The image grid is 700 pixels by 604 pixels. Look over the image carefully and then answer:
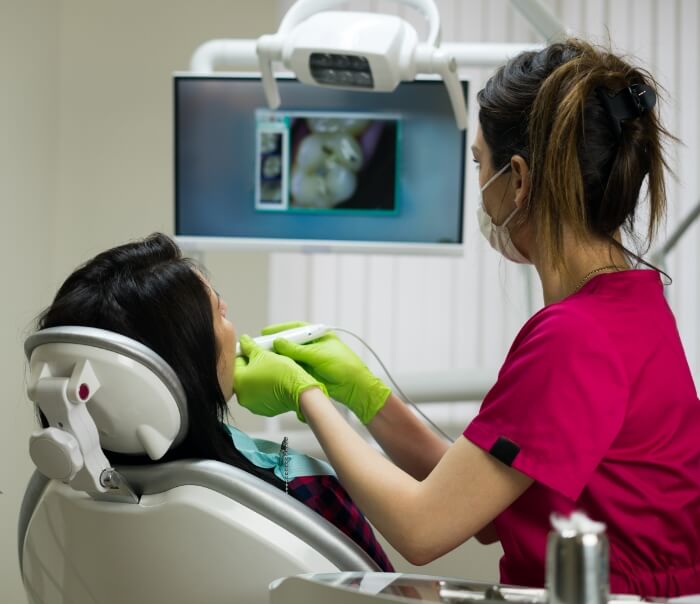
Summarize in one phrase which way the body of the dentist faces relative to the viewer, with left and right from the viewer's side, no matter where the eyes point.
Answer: facing away from the viewer and to the left of the viewer

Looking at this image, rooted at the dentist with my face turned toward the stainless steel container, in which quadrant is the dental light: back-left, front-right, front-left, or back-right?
back-right
